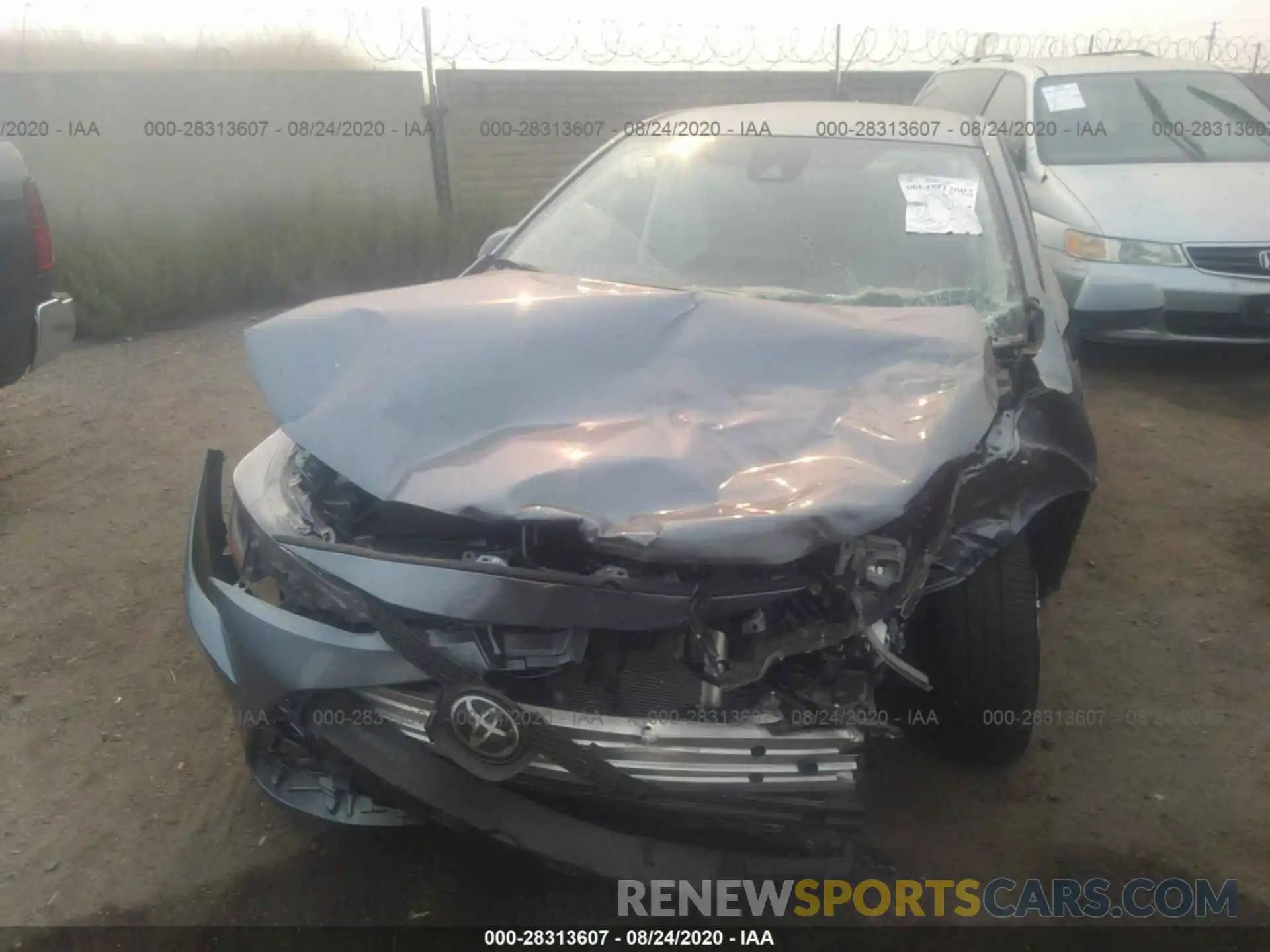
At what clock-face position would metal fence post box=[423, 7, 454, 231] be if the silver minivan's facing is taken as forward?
The metal fence post is roughly at 5 o'clock from the silver minivan.

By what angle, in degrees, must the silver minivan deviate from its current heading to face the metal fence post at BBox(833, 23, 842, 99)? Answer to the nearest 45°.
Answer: approximately 180°

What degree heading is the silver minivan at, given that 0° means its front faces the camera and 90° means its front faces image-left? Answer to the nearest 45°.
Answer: approximately 315°

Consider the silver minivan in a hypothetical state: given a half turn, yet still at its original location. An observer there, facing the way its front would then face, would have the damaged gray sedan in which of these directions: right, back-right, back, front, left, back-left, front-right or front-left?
back-left
